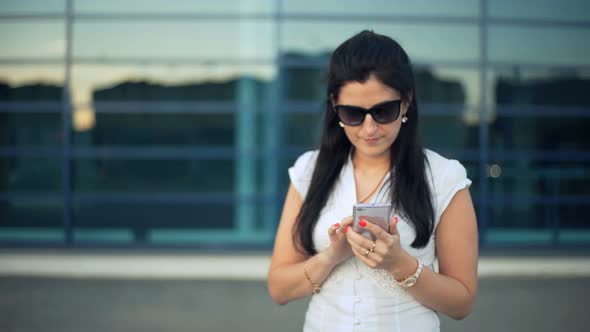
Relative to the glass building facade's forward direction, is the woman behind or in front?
in front

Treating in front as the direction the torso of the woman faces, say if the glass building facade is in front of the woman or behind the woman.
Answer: behind

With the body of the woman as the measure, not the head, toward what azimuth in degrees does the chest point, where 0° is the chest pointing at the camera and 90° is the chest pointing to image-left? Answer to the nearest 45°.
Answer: approximately 0°

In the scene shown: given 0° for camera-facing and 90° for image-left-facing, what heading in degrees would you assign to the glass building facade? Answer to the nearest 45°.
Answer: approximately 0°

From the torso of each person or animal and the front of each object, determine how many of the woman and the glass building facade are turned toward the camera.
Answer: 2
